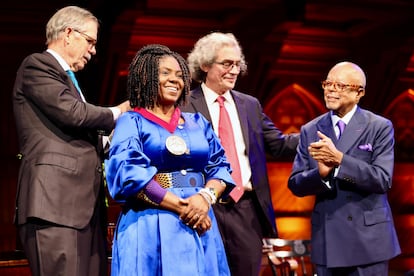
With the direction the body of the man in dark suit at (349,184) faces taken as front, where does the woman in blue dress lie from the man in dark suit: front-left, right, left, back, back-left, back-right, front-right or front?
front

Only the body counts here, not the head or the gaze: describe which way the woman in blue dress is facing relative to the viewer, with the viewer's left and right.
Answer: facing the viewer and to the right of the viewer

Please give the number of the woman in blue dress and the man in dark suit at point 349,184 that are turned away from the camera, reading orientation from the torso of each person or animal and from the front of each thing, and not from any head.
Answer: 0

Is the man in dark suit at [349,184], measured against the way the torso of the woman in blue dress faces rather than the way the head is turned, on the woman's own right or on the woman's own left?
on the woman's own left

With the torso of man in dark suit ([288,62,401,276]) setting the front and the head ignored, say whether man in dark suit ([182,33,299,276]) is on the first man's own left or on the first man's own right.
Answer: on the first man's own right

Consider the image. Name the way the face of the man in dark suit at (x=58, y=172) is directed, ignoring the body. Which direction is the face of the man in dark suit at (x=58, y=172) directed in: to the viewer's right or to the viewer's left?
to the viewer's right

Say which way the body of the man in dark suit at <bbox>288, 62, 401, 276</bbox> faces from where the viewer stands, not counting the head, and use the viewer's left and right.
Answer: facing the viewer and to the left of the viewer

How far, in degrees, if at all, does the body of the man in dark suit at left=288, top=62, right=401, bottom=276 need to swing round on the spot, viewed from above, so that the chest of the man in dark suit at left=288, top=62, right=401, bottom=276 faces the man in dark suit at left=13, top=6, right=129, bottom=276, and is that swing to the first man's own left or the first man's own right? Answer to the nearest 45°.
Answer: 0° — they already face them

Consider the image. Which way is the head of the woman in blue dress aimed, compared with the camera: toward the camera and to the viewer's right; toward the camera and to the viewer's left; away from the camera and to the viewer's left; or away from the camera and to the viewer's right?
toward the camera and to the viewer's right

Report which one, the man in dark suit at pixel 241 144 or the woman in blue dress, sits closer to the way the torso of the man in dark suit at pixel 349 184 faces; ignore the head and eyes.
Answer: the woman in blue dress
